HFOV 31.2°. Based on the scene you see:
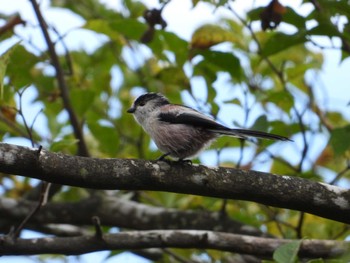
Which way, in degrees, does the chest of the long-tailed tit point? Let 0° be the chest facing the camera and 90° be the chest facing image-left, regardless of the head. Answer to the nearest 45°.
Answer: approximately 90°

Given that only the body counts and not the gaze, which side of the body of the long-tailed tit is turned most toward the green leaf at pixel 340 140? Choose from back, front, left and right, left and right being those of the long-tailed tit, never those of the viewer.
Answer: back

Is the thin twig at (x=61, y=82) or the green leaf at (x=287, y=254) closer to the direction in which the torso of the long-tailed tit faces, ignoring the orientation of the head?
the thin twig

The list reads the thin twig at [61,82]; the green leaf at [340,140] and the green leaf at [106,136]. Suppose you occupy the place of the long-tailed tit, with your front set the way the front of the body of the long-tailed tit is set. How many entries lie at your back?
1

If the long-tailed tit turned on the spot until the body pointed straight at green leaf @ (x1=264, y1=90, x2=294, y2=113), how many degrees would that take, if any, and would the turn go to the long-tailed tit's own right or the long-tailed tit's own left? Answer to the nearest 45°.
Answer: approximately 135° to the long-tailed tit's own right
